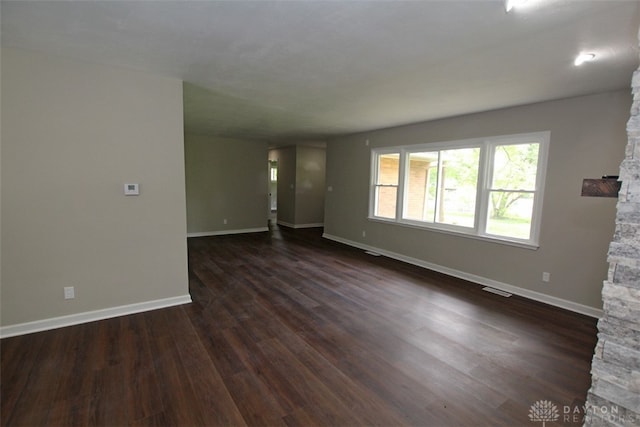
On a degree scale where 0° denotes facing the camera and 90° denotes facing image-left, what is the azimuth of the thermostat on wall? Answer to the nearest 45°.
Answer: approximately 0°

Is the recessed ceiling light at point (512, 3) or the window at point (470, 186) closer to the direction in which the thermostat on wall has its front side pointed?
the recessed ceiling light

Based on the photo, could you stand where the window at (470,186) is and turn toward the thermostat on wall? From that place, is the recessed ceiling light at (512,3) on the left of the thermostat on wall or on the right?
left

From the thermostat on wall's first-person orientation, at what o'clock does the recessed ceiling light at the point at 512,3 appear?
The recessed ceiling light is roughly at 11 o'clock from the thermostat on wall.

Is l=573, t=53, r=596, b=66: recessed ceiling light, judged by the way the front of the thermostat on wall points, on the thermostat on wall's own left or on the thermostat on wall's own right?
on the thermostat on wall's own left

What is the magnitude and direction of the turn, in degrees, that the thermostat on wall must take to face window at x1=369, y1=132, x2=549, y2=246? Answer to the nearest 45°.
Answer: approximately 90° to its left

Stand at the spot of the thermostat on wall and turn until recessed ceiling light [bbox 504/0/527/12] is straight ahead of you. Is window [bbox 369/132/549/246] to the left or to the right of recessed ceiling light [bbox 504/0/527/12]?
left
